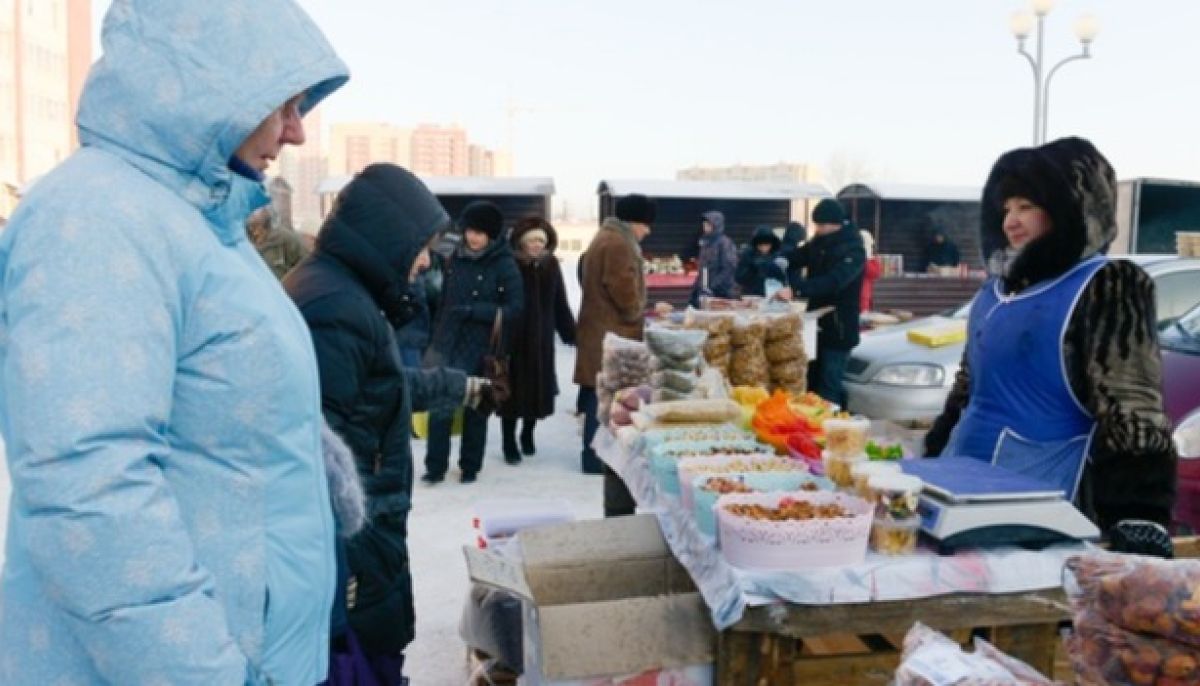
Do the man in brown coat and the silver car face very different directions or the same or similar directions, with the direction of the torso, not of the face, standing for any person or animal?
very different directions

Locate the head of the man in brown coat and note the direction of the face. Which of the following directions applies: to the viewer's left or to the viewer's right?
to the viewer's right

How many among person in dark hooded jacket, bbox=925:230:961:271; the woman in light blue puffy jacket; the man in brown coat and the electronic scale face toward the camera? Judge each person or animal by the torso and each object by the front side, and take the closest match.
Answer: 1

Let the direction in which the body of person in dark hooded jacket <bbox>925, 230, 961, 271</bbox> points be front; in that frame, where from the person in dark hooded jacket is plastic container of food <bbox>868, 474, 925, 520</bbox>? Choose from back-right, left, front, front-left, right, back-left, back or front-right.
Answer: front

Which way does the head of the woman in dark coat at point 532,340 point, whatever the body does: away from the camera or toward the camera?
toward the camera

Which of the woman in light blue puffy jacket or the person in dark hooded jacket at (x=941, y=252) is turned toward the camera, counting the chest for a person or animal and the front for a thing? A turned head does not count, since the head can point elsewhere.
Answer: the person in dark hooded jacket

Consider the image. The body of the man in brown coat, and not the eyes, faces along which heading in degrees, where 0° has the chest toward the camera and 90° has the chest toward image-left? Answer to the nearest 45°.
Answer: approximately 270°

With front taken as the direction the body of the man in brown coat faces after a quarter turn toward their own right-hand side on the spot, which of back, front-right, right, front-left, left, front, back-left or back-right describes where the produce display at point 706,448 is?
front

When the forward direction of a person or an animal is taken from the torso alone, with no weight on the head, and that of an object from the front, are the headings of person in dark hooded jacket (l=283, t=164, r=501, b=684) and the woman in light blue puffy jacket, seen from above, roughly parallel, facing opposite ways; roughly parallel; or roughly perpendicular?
roughly parallel

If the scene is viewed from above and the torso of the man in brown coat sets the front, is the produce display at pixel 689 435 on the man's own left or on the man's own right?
on the man's own right

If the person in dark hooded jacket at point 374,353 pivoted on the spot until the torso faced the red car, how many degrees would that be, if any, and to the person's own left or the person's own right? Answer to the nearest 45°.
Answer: approximately 45° to the person's own left

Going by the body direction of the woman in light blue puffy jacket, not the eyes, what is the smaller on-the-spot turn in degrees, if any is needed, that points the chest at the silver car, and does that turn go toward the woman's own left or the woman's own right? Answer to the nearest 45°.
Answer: approximately 45° to the woman's own left
